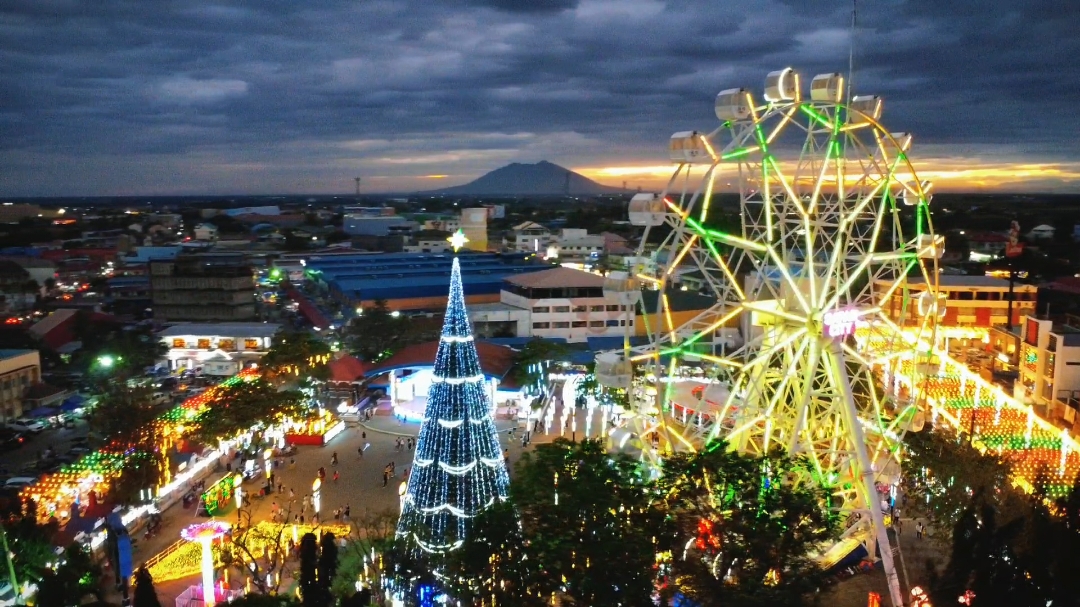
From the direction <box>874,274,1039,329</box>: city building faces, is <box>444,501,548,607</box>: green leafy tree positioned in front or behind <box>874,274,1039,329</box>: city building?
in front

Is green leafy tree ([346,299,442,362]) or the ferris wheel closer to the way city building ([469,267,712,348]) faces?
the ferris wheel

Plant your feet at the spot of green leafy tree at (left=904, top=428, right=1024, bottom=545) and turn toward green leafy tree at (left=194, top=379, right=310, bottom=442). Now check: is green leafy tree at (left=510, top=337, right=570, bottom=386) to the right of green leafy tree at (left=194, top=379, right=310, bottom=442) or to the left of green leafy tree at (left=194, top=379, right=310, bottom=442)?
right

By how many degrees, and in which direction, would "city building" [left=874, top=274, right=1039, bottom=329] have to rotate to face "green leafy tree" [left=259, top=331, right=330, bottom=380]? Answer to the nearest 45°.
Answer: approximately 45° to its right

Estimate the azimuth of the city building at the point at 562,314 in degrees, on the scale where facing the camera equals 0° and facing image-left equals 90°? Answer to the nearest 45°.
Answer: approximately 0°

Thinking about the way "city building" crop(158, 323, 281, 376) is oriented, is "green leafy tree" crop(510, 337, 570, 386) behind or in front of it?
in front

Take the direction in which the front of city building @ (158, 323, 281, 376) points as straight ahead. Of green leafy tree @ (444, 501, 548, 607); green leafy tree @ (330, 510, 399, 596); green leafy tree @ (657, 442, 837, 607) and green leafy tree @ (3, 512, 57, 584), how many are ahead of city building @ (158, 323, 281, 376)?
4

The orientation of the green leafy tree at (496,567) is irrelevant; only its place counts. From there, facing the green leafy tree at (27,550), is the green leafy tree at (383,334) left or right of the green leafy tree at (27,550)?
right

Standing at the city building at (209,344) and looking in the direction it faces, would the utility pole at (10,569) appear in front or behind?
in front

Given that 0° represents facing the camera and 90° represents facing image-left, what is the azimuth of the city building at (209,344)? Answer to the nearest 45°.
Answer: approximately 0°

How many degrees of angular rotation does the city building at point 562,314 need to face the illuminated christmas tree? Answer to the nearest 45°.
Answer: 0° — it already faces it
